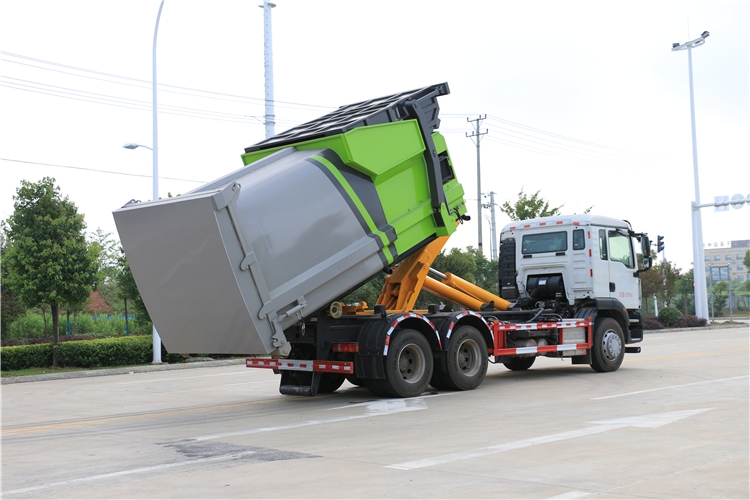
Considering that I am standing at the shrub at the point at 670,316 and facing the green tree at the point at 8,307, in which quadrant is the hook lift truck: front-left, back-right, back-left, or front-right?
front-left

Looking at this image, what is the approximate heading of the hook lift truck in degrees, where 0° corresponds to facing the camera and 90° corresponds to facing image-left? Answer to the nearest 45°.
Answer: approximately 225°

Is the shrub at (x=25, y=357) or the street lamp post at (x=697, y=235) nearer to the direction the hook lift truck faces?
the street lamp post

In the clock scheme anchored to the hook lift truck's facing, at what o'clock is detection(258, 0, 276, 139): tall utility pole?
The tall utility pole is roughly at 10 o'clock from the hook lift truck.

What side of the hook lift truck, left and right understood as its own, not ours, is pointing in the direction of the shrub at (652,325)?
front

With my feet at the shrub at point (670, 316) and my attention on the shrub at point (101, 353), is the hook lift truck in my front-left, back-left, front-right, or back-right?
front-left

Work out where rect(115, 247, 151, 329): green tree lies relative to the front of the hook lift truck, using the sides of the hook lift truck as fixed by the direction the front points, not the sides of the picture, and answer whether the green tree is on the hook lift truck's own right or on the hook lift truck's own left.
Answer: on the hook lift truck's own left

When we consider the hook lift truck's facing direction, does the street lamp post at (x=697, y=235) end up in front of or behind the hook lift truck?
in front

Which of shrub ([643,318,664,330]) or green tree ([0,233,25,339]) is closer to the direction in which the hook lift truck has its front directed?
the shrub

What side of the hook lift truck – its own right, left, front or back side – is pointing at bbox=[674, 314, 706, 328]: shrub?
front

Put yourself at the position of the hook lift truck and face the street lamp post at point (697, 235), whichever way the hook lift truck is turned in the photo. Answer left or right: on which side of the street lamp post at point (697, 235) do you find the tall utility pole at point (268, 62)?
left

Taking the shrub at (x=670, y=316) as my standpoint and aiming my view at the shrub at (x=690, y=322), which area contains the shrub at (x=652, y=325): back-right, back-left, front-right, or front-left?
back-right

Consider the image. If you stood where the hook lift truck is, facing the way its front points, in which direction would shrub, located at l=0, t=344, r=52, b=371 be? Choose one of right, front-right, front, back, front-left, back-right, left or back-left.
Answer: left
